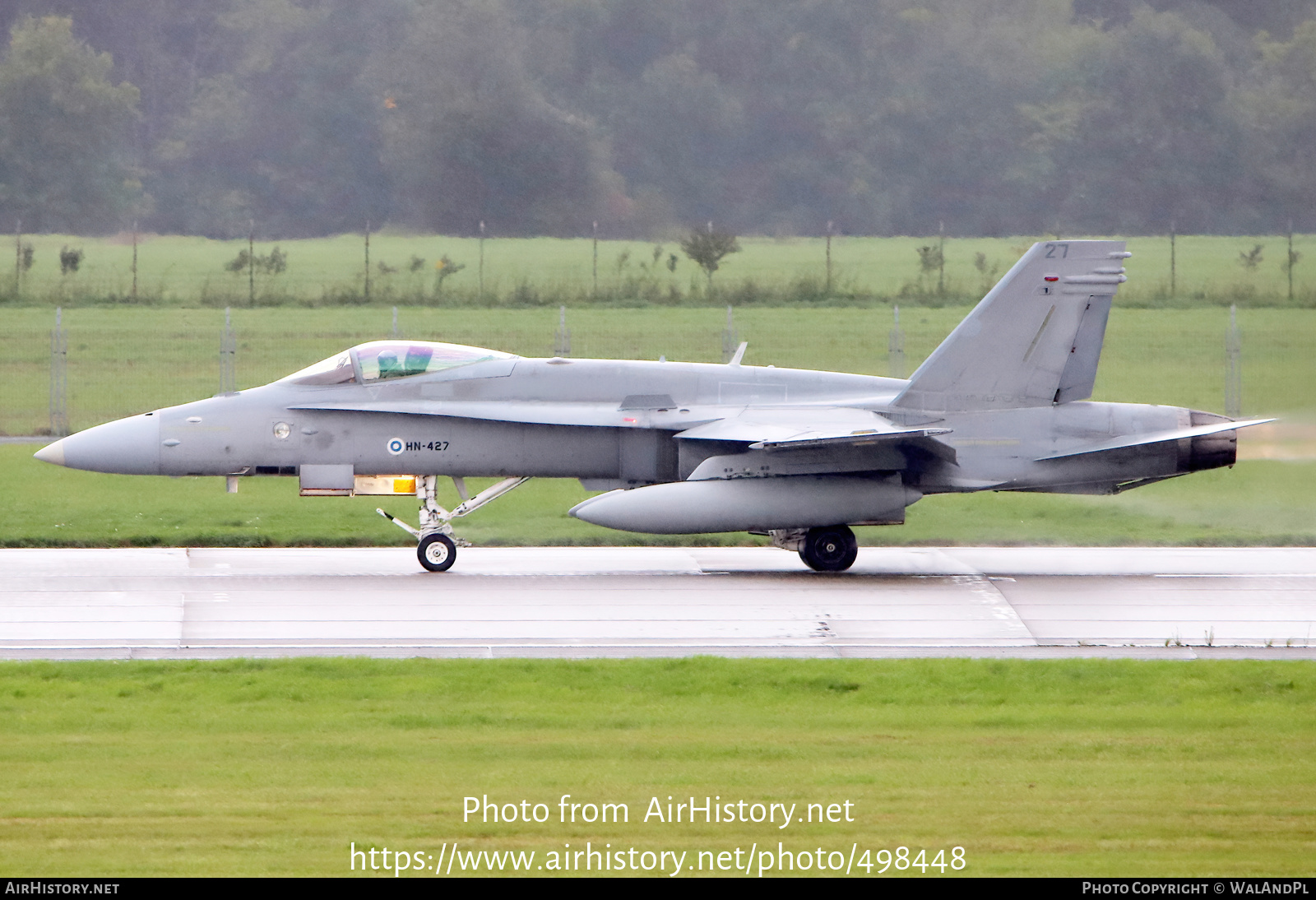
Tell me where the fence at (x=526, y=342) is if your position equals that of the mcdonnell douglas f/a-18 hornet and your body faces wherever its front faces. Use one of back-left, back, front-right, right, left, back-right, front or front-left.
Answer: right

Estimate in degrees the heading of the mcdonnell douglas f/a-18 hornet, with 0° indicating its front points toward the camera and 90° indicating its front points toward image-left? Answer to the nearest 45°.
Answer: approximately 90°
